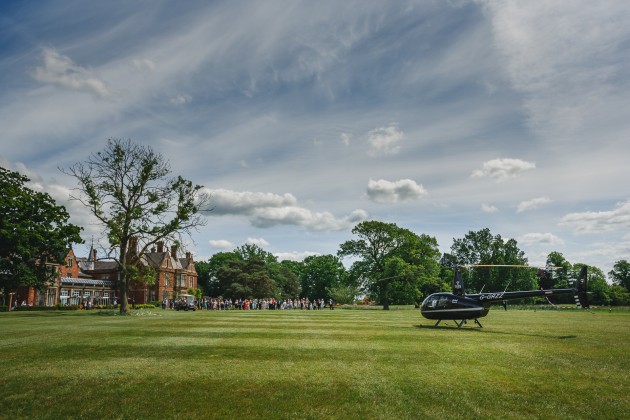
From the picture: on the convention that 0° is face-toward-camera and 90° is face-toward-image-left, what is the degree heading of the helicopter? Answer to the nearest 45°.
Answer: approximately 90°

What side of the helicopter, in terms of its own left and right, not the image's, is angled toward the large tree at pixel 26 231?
front
